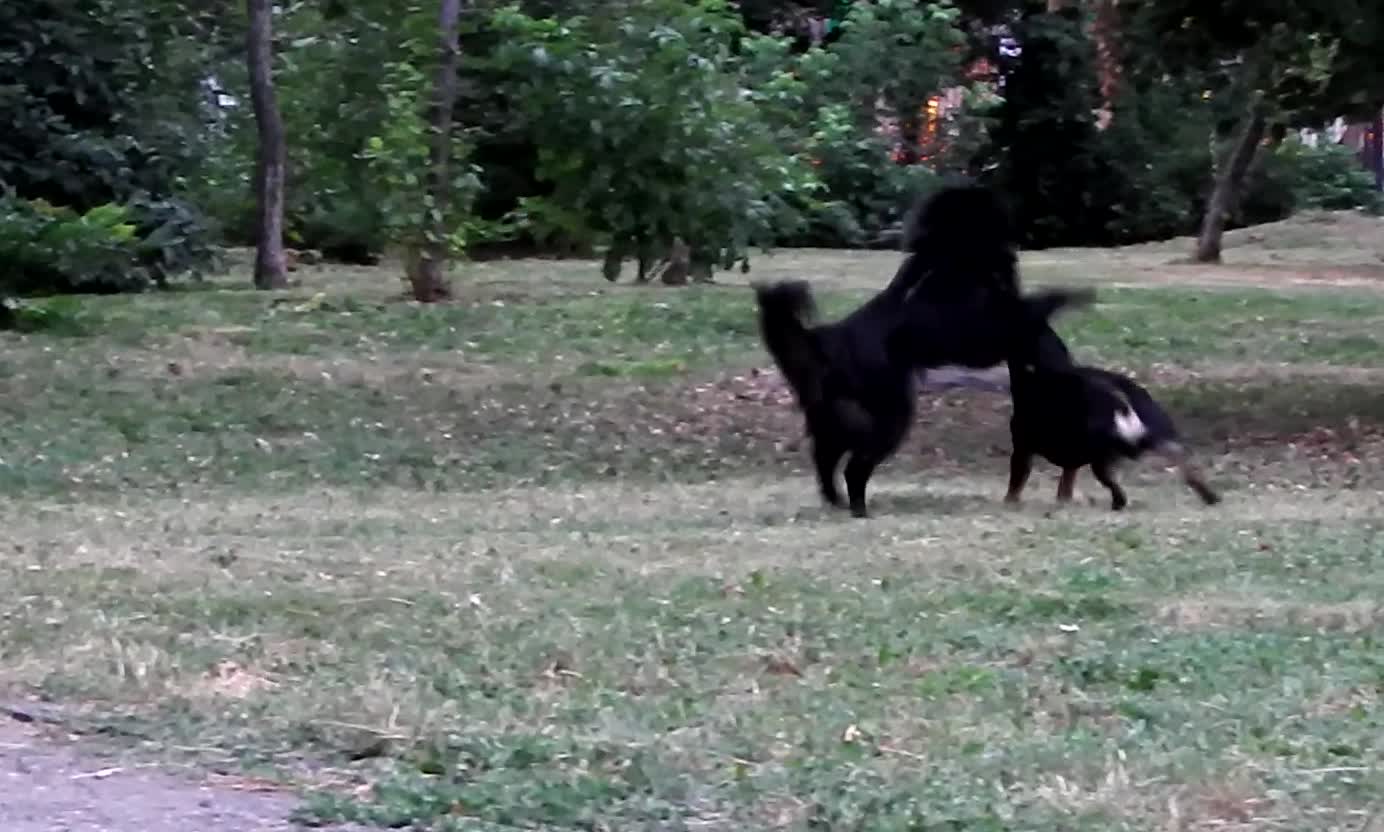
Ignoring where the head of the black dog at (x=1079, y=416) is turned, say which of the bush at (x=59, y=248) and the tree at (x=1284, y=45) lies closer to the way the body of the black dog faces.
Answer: the bush

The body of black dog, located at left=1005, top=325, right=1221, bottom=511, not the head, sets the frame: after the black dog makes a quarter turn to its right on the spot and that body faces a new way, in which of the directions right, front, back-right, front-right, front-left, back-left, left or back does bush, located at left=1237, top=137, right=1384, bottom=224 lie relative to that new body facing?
front

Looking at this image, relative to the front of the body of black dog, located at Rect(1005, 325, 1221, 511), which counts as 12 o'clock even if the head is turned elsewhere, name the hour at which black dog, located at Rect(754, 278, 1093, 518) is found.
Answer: black dog, located at Rect(754, 278, 1093, 518) is roughly at 11 o'clock from black dog, located at Rect(1005, 325, 1221, 511).

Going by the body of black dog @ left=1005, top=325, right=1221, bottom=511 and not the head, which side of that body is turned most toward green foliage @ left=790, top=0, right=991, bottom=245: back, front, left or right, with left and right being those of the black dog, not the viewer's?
right

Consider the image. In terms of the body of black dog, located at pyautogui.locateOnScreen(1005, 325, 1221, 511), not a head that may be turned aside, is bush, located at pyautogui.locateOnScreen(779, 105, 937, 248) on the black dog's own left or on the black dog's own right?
on the black dog's own right

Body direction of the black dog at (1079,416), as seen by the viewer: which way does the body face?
to the viewer's left

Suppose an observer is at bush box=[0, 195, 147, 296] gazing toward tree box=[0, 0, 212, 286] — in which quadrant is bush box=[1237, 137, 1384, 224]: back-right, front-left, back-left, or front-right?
front-right
